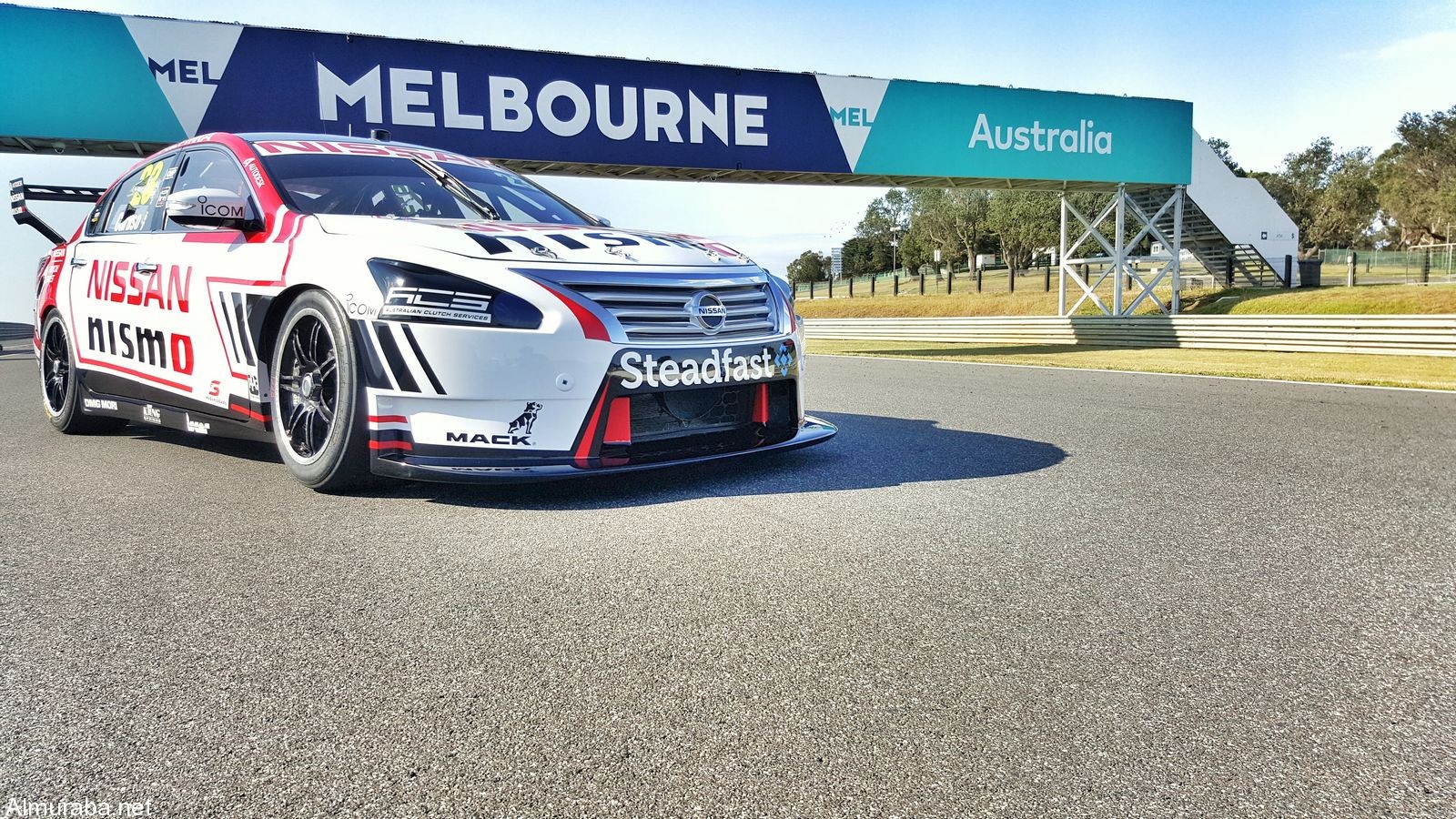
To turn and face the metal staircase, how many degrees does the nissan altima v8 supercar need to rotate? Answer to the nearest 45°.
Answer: approximately 90° to its left

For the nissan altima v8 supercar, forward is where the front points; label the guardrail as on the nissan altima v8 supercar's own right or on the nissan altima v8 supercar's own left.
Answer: on the nissan altima v8 supercar's own left

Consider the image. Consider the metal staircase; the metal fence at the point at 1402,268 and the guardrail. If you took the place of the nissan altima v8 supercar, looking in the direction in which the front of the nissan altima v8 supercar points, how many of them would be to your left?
3

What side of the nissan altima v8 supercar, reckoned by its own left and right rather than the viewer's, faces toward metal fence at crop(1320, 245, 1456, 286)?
left

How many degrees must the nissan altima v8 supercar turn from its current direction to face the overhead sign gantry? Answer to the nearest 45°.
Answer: approximately 135° to its left

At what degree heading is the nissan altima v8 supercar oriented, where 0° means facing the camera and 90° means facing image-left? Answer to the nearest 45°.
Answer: approximately 315°
